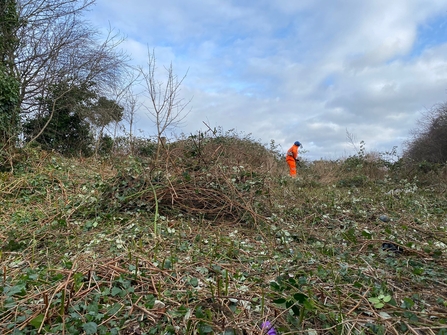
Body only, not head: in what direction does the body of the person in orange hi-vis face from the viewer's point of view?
to the viewer's right

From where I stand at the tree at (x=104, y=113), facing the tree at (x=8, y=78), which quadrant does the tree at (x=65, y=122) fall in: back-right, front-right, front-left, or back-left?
front-right

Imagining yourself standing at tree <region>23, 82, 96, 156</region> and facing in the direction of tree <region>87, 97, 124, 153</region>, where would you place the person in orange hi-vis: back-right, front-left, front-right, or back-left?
front-right

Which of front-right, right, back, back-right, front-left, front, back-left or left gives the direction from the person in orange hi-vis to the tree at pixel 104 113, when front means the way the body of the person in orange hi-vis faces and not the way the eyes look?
back

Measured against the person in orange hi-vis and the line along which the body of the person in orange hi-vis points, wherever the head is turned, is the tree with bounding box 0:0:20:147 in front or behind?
behind

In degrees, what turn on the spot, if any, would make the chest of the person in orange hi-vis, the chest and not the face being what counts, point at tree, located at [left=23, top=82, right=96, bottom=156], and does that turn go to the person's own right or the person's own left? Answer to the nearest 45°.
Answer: approximately 180°

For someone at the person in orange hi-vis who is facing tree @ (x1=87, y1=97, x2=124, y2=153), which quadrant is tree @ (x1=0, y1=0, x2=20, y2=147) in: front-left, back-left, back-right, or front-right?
front-left

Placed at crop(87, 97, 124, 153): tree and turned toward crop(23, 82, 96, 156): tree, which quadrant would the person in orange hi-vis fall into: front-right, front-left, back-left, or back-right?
back-left
